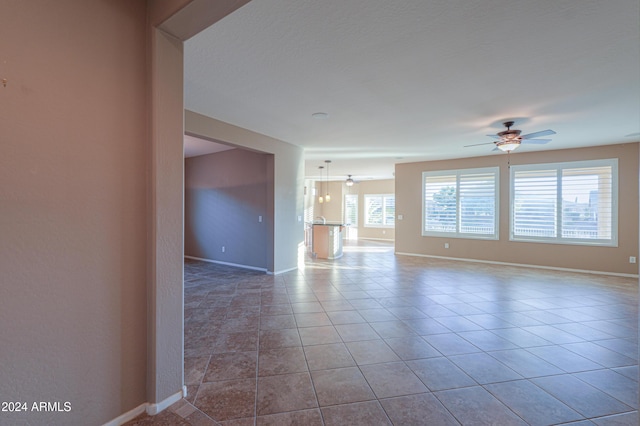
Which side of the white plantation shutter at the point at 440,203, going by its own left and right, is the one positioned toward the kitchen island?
right

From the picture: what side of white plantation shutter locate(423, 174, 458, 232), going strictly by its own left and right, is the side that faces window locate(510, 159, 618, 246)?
left

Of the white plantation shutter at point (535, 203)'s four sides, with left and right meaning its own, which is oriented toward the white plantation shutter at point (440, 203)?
right

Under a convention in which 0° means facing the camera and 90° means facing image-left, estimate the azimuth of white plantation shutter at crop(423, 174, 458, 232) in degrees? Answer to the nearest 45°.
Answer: approximately 0°

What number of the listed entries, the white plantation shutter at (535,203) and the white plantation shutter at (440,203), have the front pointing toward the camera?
2

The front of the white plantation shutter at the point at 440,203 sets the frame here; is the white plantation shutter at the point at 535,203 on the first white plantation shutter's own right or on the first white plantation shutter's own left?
on the first white plantation shutter's own left

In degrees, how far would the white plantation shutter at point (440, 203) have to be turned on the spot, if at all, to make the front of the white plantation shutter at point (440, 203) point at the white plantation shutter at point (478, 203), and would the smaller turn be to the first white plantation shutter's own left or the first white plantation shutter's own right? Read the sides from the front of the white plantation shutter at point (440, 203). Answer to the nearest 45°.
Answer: approximately 90° to the first white plantation shutter's own left

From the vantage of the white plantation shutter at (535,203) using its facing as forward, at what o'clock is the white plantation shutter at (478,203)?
the white plantation shutter at (478,203) is roughly at 3 o'clock from the white plantation shutter at (535,203).
